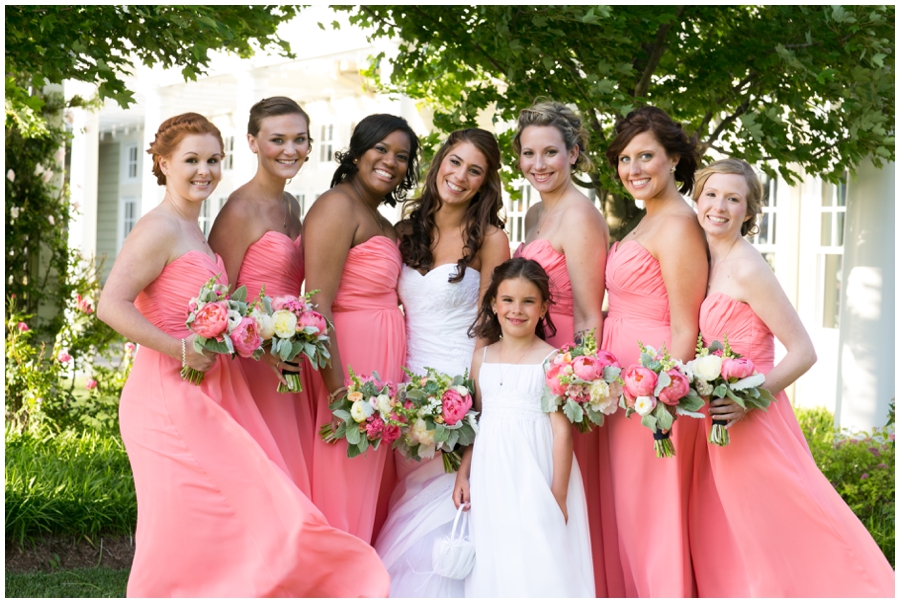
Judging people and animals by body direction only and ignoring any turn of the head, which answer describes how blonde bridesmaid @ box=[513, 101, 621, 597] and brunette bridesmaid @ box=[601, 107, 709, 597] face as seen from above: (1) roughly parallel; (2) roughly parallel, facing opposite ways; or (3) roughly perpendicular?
roughly parallel

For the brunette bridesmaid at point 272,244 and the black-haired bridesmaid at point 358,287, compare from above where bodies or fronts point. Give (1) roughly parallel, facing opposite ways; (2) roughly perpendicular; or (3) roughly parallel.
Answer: roughly parallel

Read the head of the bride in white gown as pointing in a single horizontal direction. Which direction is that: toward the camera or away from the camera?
toward the camera

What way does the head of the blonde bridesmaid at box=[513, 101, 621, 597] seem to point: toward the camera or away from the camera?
toward the camera

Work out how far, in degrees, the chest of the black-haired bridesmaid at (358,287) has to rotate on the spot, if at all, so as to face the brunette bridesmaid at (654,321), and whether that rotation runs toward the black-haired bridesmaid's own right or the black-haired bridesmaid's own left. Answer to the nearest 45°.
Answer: approximately 45° to the black-haired bridesmaid's own left

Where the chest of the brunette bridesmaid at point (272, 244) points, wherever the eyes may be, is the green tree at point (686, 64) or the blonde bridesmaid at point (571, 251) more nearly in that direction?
the blonde bridesmaid

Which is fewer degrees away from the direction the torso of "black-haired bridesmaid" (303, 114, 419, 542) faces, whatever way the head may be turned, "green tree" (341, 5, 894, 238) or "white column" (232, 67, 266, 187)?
the green tree

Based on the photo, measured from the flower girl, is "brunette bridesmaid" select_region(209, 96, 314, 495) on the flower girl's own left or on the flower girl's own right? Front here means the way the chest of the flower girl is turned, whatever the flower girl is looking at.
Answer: on the flower girl's own right

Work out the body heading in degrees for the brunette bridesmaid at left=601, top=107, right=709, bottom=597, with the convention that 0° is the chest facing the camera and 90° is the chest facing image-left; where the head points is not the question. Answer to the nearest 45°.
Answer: approximately 45°

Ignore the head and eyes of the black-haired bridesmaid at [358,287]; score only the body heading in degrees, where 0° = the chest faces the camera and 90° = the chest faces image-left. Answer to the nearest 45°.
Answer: approximately 315°

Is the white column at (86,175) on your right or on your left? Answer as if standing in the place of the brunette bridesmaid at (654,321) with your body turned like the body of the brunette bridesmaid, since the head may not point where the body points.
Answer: on your right

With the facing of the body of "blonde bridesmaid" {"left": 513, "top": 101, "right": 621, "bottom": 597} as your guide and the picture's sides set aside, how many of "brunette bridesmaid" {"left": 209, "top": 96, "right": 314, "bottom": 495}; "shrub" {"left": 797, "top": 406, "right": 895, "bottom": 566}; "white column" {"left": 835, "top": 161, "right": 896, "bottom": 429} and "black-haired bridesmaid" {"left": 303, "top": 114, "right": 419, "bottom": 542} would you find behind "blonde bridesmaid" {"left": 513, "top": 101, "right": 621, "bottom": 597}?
2

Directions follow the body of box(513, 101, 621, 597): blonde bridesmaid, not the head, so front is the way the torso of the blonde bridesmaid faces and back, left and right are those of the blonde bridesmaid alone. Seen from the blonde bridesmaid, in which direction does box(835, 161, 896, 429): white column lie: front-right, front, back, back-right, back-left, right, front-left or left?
back

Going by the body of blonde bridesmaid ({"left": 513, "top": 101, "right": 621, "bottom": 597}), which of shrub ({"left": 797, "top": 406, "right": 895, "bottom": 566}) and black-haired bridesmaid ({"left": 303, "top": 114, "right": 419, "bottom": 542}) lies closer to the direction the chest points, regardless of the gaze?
the black-haired bridesmaid

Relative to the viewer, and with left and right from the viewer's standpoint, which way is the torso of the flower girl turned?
facing the viewer
